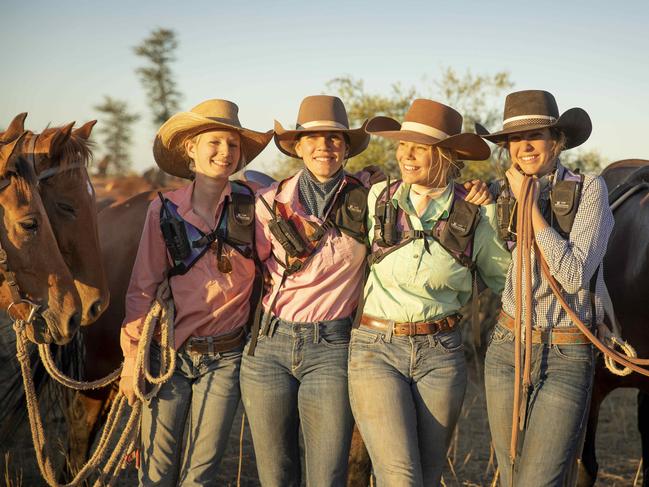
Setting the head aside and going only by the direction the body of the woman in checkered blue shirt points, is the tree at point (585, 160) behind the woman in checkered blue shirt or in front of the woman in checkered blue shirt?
behind

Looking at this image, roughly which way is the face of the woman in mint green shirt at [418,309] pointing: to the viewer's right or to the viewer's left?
to the viewer's left

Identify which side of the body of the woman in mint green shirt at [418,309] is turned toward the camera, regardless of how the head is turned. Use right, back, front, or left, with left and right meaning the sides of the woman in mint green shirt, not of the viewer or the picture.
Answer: front

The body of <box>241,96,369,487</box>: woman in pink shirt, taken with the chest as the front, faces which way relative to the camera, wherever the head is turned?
toward the camera

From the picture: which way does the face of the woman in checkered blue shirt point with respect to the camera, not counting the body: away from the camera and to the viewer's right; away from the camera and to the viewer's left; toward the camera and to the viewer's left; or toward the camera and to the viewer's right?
toward the camera and to the viewer's left

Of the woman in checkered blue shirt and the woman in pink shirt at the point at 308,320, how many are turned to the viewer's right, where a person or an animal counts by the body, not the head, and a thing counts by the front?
0

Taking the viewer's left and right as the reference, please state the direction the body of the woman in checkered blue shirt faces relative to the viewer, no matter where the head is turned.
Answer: facing the viewer and to the left of the viewer
